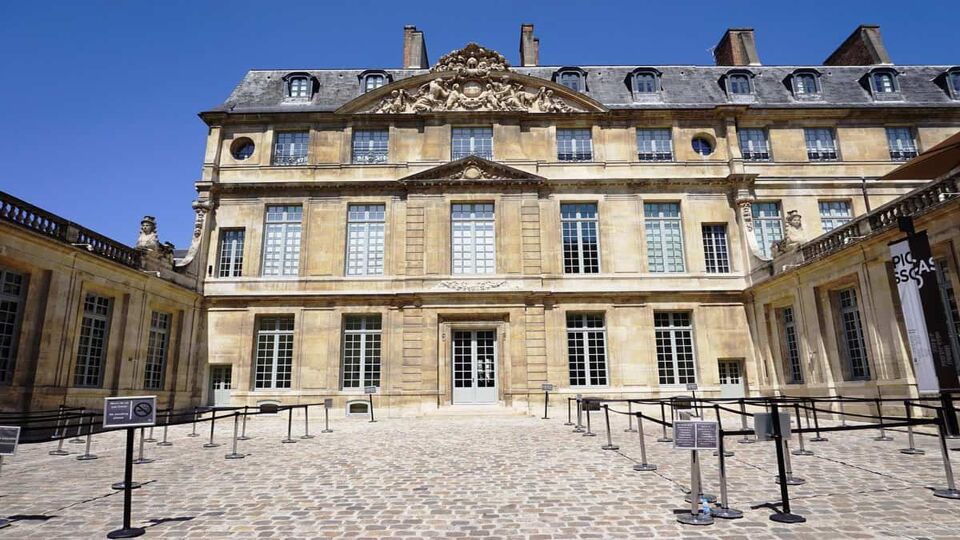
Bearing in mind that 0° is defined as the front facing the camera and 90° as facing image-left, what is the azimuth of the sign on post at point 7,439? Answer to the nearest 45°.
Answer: approximately 0°

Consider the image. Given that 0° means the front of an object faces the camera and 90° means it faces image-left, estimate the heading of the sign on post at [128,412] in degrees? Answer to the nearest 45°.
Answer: approximately 0°

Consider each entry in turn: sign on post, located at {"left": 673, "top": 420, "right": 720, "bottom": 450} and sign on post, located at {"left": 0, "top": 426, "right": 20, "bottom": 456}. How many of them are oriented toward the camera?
2

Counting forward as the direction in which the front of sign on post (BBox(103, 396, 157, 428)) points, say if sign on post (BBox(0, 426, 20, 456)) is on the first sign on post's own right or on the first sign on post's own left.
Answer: on the first sign on post's own right

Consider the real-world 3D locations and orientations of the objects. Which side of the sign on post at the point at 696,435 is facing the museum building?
back

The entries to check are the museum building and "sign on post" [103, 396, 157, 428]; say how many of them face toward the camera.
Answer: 2

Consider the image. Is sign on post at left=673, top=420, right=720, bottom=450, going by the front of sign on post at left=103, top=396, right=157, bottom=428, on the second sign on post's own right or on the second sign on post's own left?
on the second sign on post's own left

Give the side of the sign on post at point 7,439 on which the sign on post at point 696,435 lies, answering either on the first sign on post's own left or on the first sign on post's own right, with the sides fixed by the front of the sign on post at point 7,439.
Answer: on the first sign on post's own left
